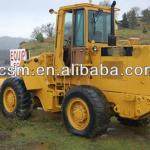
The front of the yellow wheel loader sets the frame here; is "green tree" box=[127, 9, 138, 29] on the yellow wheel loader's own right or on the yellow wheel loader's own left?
on the yellow wheel loader's own right

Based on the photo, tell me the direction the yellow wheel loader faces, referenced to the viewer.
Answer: facing away from the viewer and to the left of the viewer

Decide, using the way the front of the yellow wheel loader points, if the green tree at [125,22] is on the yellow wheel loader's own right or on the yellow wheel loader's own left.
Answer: on the yellow wheel loader's own right
